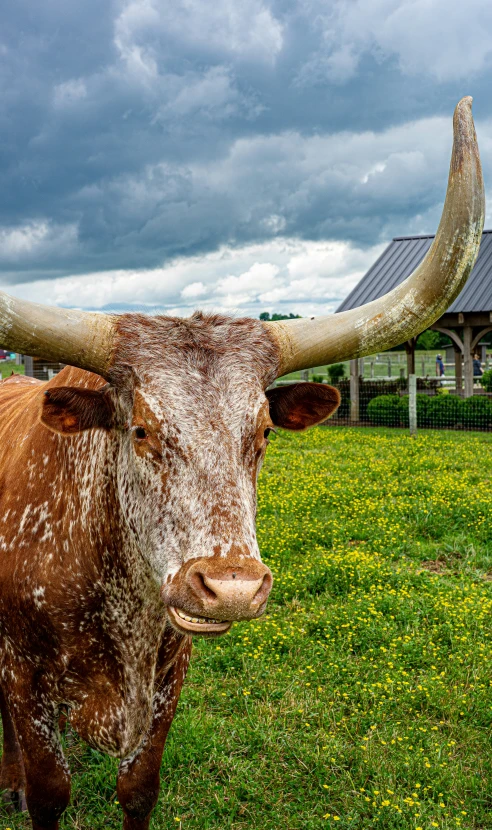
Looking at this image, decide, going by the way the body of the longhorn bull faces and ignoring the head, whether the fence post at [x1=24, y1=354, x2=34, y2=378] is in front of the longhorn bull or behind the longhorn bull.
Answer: behind

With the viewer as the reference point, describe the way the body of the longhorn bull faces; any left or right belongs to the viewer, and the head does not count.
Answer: facing the viewer and to the right of the viewer

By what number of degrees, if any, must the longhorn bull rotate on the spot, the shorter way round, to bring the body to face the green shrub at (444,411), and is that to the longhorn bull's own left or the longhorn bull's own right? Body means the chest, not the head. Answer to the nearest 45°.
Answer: approximately 135° to the longhorn bull's own left

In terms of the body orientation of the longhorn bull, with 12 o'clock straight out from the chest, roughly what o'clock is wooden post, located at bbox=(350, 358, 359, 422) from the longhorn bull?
The wooden post is roughly at 8 o'clock from the longhorn bull.

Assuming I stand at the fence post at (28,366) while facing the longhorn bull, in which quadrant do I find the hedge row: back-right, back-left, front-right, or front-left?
front-left

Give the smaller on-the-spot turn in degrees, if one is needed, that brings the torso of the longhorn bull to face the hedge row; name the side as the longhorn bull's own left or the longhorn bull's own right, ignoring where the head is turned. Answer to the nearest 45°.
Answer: approximately 135° to the longhorn bull's own left

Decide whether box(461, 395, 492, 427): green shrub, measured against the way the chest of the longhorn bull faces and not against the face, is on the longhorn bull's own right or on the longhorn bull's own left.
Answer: on the longhorn bull's own left

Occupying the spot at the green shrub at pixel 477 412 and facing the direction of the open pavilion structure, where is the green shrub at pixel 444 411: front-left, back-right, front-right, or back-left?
front-left

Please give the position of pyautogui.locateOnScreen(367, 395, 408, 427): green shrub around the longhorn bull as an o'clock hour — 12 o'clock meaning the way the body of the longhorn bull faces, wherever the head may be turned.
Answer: The green shrub is roughly at 8 o'clock from the longhorn bull.
